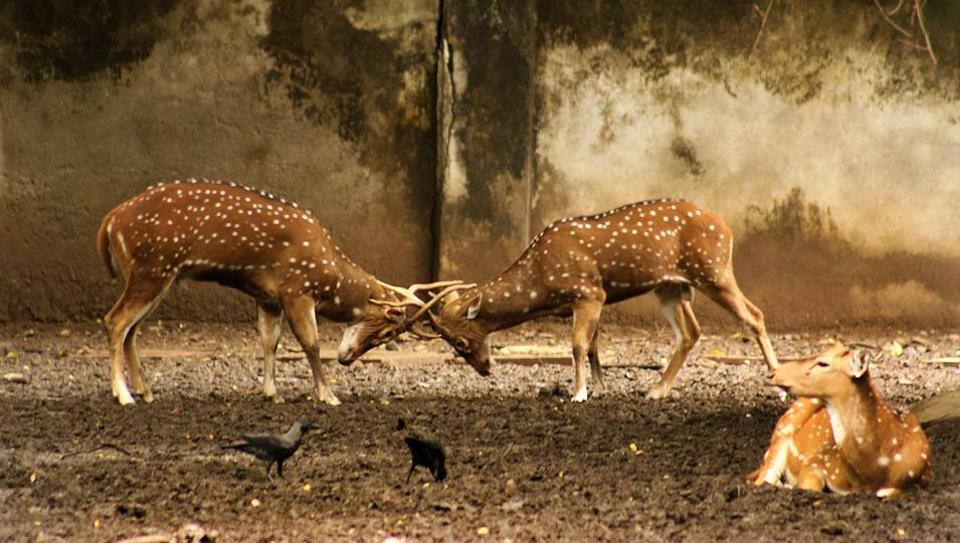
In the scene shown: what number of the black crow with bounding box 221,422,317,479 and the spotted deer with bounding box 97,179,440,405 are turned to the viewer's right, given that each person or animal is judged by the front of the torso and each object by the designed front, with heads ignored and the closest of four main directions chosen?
2

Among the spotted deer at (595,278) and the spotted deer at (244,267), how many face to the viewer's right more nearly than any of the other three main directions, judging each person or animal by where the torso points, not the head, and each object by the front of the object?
1

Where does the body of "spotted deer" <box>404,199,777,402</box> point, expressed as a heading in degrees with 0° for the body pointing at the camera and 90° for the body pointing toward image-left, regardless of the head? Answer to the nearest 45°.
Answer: approximately 90°

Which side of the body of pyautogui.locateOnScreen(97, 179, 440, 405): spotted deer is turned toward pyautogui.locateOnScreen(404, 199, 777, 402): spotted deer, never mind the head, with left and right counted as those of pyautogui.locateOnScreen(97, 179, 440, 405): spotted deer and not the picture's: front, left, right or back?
front

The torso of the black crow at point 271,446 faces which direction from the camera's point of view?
to the viewer's right

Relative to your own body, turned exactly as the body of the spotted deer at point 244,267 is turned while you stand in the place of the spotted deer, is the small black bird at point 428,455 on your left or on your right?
on your right

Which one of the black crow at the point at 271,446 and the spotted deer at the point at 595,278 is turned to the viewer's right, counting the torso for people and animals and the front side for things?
the black crow

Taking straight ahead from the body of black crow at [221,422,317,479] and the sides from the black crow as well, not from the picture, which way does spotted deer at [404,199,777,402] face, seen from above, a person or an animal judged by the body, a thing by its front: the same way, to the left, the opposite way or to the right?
the opposite way

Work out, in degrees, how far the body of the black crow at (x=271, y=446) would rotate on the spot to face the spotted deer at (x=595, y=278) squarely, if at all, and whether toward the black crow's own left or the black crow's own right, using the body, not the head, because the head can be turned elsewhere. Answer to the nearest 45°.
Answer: approximately 45° to the black crow's own left

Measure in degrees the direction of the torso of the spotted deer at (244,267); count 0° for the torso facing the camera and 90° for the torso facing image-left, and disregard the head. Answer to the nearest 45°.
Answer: approximately 270°

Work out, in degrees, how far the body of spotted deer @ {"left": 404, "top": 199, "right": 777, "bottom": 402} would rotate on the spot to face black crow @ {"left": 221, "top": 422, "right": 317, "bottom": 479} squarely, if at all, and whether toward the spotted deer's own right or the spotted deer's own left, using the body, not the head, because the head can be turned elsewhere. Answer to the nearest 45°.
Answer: approximately 45° to the spotted deer's own left

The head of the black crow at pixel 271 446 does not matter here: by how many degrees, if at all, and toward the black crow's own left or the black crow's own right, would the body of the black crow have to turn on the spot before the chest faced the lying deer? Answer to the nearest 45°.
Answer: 0° — it already faces it

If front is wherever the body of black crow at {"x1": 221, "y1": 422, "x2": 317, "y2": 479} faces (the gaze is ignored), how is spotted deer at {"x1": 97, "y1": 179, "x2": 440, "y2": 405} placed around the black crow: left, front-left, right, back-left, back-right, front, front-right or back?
left
